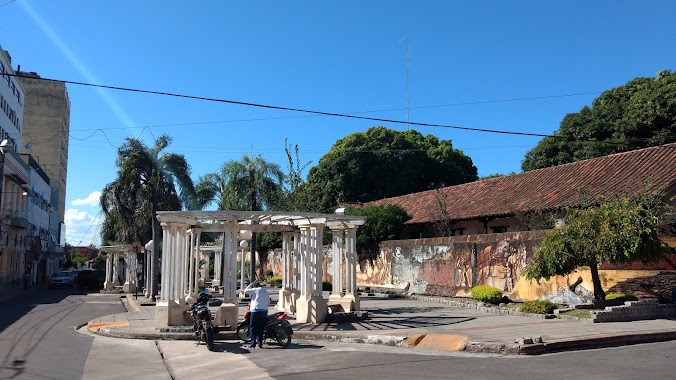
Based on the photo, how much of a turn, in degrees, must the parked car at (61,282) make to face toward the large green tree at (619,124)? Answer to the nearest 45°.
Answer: approximately 90° to its left

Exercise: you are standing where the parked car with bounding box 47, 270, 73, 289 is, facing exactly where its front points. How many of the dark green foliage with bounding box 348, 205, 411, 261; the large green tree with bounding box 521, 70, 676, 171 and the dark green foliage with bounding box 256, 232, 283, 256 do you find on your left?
3

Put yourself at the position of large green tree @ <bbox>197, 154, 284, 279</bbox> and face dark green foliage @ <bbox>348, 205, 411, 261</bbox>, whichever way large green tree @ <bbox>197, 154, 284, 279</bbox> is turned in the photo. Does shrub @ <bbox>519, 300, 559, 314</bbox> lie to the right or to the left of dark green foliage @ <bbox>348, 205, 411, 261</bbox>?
right

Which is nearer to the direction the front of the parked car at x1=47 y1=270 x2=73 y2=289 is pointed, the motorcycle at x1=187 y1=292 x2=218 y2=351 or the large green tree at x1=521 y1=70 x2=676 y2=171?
the motorcycle

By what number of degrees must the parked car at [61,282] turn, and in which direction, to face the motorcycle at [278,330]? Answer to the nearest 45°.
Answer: approximately 45° to its left

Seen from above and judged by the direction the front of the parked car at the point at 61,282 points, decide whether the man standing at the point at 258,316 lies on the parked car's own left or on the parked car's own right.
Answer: on the parked car's own left

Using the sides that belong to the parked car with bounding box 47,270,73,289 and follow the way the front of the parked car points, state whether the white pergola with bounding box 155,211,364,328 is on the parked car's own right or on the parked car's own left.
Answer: on the parked car's own left

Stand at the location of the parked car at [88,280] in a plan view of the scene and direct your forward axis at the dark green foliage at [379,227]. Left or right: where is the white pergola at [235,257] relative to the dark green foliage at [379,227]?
right

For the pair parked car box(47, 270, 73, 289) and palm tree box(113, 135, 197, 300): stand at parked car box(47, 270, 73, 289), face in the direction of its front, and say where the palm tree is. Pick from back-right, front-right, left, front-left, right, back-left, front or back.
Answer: front-left

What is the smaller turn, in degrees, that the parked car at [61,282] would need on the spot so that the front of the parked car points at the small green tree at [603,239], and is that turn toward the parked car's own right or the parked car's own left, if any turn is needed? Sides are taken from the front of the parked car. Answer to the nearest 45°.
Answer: approximately 45° to the parked car's own left

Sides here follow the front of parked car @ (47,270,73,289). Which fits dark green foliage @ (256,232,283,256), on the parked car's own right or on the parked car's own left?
on the parked car's own left

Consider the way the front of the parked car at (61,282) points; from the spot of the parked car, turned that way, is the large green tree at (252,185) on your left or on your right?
on your left
